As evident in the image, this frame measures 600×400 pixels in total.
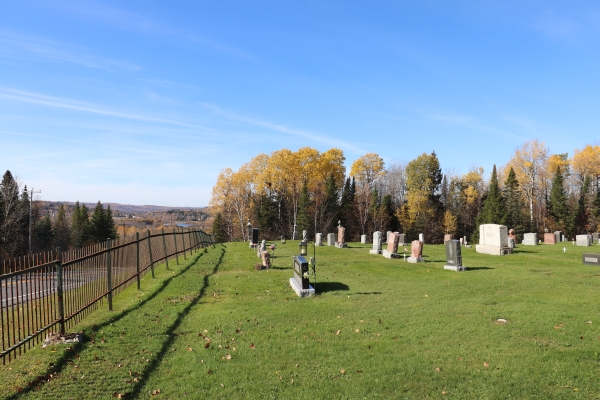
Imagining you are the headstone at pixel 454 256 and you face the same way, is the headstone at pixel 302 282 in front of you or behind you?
in front

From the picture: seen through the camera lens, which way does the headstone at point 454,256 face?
facing the viewer and to the left of the viewer

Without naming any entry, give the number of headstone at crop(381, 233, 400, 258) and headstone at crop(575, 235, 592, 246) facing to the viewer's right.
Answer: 0

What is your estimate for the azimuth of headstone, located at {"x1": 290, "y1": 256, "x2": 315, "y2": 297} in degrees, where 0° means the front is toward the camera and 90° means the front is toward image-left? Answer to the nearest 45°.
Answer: approximately 45°

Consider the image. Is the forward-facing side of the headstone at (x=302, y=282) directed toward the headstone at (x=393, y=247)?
no

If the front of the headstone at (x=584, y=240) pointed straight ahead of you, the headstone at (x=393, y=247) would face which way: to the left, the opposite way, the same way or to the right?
the same way

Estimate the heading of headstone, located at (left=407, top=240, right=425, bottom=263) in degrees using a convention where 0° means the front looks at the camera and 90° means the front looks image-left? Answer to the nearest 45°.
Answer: approximately 45°

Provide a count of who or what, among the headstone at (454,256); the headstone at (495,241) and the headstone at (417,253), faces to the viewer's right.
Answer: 0

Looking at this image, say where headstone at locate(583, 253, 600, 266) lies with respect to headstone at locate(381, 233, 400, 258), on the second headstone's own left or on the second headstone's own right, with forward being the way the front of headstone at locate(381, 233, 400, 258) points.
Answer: on the second headstone's own left

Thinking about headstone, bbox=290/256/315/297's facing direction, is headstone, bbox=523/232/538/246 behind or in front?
behind

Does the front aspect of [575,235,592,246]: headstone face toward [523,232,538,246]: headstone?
no

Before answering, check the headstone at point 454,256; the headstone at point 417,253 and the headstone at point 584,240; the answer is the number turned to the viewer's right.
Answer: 0

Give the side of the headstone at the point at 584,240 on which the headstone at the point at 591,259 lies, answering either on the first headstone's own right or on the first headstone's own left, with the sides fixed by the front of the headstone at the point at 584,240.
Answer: on the first headstone's own left

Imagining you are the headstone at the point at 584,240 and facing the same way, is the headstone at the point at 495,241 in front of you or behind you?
in front
